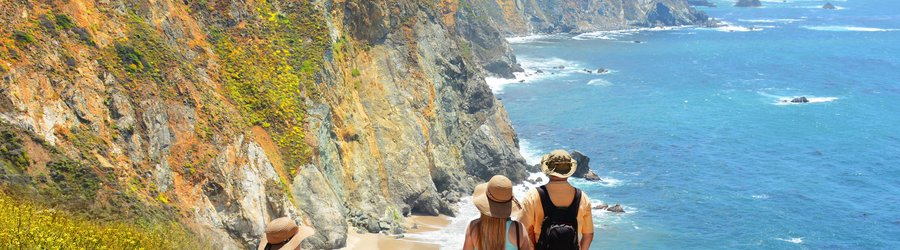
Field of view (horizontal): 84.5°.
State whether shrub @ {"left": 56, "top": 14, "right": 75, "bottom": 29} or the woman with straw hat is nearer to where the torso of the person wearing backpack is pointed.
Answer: the shrub

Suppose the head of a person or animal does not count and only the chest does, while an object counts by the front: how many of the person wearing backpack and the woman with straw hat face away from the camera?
2

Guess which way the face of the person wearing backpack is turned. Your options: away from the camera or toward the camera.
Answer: away from the camera

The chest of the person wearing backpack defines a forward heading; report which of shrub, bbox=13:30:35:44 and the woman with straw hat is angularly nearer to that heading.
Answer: the shrub

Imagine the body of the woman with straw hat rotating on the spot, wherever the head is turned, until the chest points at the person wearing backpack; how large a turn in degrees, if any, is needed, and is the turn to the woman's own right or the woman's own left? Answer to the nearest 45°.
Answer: approximately 45° to the woman's own right

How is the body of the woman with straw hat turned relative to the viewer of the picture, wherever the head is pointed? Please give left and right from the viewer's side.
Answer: facing away from the viewer

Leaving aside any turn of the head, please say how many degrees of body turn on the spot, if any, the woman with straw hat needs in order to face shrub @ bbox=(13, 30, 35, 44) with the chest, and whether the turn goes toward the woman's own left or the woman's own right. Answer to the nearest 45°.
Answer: approximately 45° to the woman's own left

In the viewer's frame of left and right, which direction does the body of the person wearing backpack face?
facing away from the viewer

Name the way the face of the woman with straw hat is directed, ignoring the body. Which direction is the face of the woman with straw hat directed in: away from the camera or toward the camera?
away from the camera
